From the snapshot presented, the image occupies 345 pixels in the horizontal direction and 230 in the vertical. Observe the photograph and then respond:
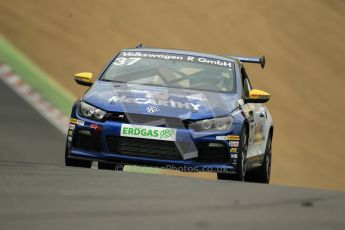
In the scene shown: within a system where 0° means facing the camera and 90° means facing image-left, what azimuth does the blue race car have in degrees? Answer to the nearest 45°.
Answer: approximately 0°
